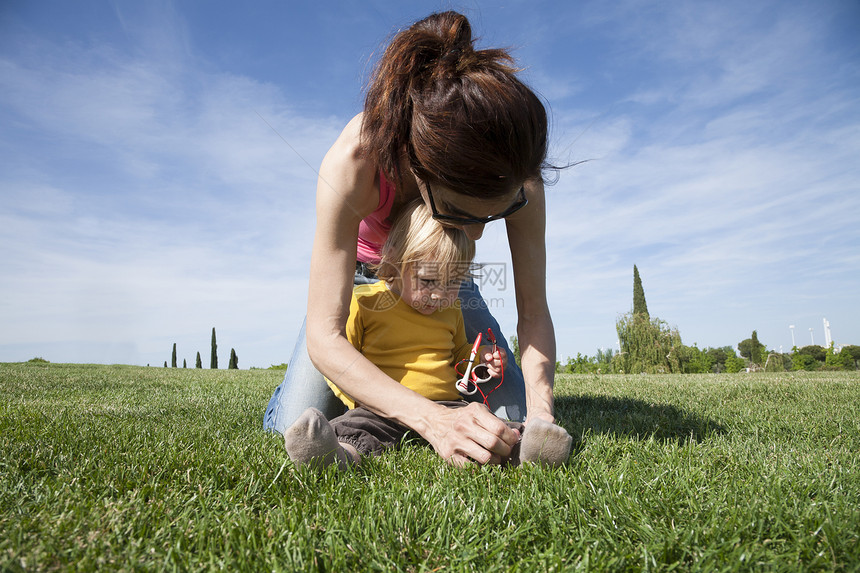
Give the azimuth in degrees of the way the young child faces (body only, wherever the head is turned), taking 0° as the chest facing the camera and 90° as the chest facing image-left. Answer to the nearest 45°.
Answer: approximately 0°

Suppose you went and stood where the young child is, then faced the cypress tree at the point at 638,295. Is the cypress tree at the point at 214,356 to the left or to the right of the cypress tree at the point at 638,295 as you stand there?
left

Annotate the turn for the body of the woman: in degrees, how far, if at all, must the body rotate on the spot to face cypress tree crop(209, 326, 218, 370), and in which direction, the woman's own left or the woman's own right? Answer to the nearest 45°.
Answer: approximately 135° to the woman's own left

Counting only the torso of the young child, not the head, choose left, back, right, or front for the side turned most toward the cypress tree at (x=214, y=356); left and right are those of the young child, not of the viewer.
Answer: back

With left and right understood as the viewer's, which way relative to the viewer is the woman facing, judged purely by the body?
facing the viewer and to the right of the viewer

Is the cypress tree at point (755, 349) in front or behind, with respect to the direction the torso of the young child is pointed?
behind

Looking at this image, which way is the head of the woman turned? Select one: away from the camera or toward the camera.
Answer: toward the camera
